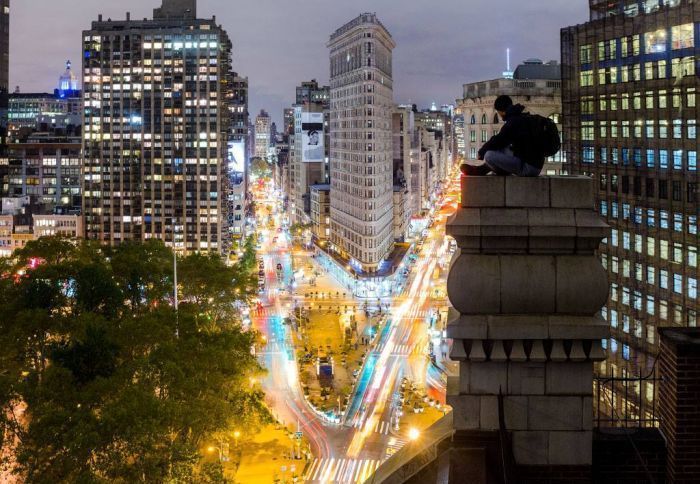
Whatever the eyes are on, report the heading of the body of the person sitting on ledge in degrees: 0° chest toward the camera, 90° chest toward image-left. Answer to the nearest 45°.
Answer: approximately 90°
